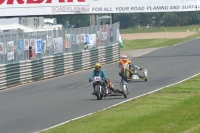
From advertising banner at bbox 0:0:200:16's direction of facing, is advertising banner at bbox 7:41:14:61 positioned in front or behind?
in front

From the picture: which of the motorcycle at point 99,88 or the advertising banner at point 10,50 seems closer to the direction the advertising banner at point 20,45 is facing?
the motorcycle

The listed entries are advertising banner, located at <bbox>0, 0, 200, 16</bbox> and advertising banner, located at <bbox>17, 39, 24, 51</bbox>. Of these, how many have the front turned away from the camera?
0

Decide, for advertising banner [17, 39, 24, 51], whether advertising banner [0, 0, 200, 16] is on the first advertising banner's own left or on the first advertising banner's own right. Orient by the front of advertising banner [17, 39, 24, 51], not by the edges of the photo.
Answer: on the first advertising banner's own left

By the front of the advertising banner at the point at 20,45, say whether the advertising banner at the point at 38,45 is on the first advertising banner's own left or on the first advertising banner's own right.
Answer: on the first advertising banner's own left

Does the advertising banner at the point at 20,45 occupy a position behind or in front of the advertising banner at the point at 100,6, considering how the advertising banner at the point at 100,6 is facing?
in front

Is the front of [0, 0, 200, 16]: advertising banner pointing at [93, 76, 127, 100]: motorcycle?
yes

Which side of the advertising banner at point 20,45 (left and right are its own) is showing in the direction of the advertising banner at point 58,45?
left

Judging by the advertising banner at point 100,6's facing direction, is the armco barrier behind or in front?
in front
